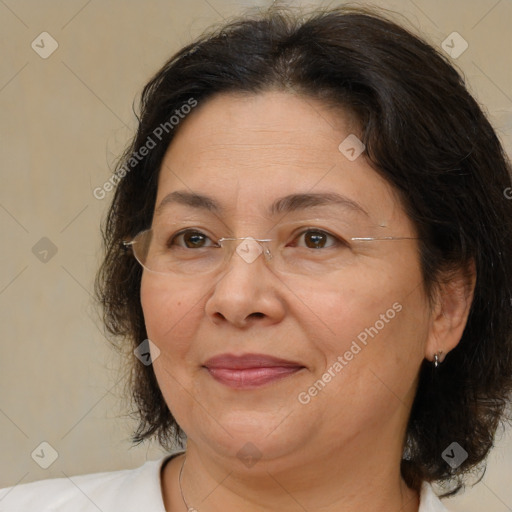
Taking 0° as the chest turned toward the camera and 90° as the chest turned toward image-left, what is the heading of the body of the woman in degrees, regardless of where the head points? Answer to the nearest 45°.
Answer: approximately 45°

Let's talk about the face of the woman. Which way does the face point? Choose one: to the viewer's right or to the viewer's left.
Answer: to the viewer's left
